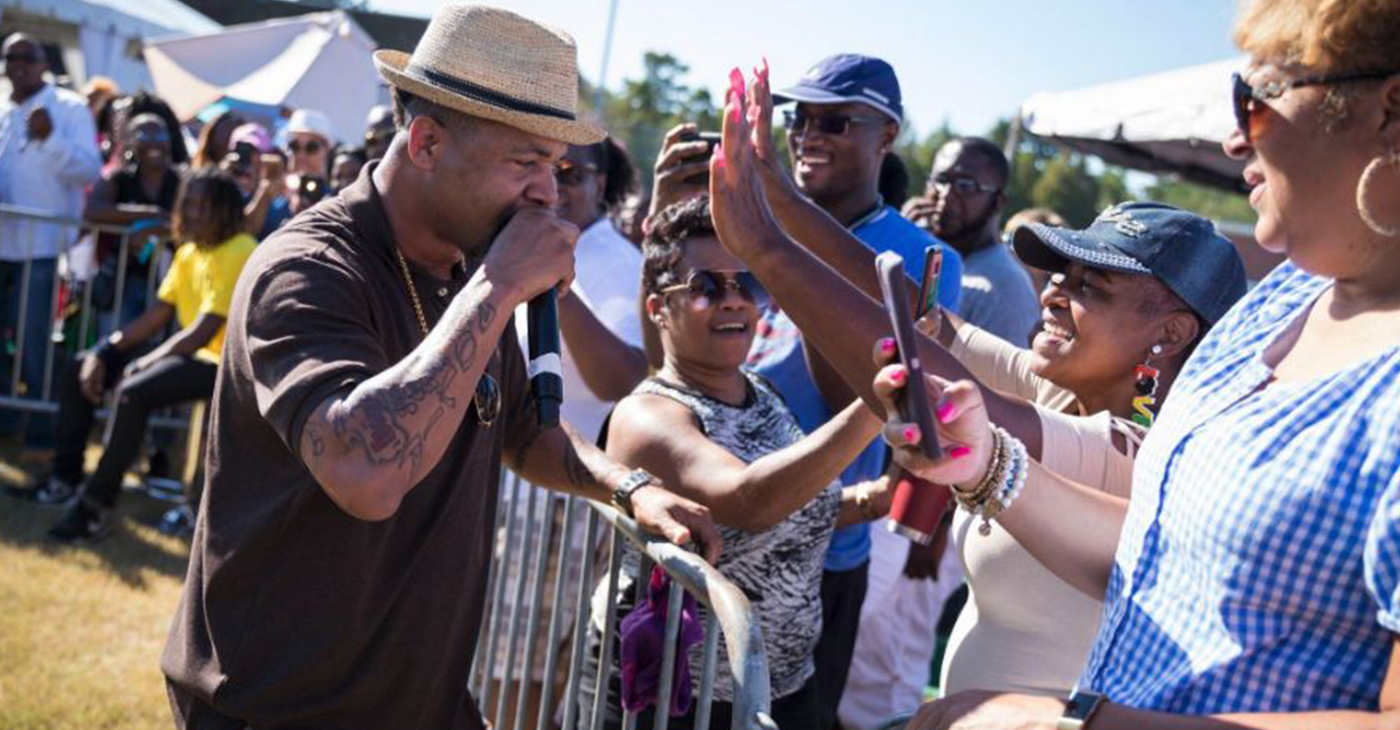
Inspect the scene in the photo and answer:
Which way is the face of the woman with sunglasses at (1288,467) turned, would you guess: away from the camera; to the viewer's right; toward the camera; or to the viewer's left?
to the viewer's left

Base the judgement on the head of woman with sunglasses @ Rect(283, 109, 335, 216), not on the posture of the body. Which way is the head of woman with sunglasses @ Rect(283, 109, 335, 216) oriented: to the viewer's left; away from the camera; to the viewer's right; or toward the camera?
toward the camera

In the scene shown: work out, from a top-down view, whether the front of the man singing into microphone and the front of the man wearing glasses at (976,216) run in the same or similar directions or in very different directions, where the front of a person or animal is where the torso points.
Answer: very different directions

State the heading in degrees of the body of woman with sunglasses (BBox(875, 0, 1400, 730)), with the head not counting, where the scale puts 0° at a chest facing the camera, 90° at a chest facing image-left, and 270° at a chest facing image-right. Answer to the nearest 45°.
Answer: approximately 90°

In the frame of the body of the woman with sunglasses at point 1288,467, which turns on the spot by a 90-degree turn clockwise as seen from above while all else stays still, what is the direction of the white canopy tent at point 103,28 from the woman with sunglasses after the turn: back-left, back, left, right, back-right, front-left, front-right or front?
front-left

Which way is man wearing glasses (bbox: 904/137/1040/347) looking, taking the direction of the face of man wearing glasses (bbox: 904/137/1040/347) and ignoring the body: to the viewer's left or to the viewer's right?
to the viewer's left

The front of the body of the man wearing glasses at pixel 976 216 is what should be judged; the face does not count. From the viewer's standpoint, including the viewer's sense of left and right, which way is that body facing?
facing the viewer and to the left of the viewer

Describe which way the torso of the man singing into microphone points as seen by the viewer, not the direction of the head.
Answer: to the viewer's right

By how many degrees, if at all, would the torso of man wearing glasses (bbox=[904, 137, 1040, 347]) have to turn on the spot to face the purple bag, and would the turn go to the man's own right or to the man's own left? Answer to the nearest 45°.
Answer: approximately 45° to the man's own left

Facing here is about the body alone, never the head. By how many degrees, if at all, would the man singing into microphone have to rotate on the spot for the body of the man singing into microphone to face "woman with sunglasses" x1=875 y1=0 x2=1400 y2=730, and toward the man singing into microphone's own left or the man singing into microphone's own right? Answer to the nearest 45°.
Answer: approximately 45° to the man singing into microphone's own right

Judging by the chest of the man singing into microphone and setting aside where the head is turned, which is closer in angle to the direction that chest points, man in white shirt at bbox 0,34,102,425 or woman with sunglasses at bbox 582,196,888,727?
the woman with sunglasses

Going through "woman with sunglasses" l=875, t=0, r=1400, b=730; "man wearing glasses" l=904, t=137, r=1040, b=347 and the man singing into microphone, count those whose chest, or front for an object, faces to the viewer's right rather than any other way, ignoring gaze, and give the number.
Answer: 1
